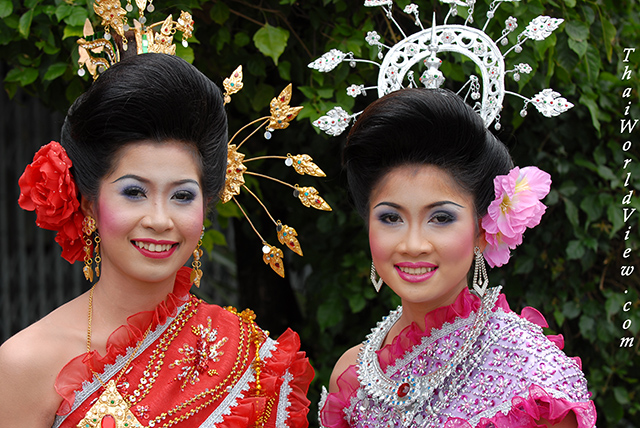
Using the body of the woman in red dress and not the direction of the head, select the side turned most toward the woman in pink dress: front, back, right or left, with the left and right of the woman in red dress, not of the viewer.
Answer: left

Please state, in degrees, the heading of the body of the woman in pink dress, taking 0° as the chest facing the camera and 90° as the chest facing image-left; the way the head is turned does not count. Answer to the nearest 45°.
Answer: approximately 45°

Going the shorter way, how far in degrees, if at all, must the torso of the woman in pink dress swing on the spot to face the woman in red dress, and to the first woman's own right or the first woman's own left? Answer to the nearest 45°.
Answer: approximately 45° to the first woman's own right

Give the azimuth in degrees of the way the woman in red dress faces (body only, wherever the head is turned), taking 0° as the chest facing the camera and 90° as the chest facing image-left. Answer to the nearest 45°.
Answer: approximately 0°
